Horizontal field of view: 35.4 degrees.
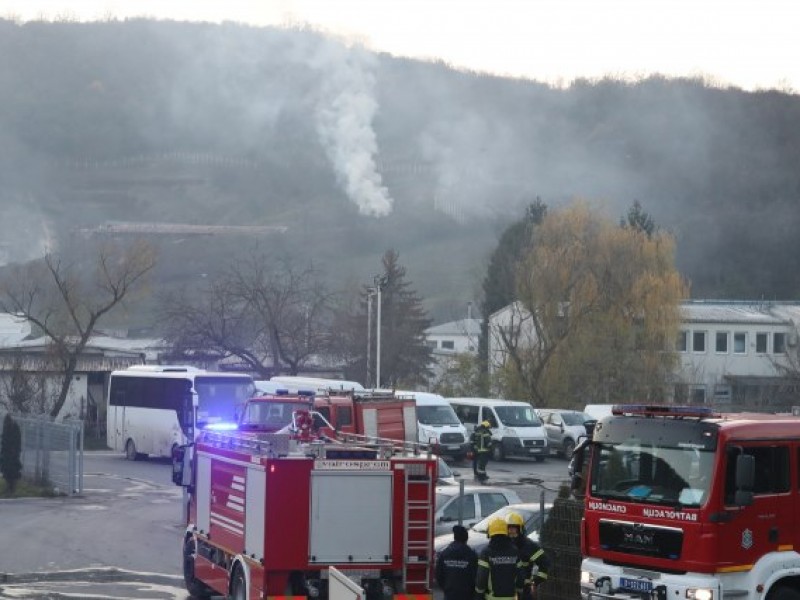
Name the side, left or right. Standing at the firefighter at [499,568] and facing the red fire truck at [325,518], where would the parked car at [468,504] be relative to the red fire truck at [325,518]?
right

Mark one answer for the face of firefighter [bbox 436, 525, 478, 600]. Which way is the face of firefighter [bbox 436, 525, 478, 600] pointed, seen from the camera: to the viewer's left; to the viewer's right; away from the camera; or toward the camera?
away from the camera

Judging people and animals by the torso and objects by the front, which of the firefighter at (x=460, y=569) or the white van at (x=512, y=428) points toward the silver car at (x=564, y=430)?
the firefighter

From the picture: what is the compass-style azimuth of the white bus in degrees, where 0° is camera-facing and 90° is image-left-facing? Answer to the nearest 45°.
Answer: approximately 315°

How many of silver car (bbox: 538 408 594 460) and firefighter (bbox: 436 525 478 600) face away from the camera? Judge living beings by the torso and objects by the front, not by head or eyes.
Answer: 1

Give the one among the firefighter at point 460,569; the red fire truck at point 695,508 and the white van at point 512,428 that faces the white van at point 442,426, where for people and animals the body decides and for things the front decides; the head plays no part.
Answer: the firefighter

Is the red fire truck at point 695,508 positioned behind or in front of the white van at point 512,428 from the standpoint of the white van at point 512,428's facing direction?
in front

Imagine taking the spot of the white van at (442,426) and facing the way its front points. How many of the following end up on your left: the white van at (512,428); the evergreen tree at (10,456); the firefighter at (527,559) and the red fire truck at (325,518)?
1

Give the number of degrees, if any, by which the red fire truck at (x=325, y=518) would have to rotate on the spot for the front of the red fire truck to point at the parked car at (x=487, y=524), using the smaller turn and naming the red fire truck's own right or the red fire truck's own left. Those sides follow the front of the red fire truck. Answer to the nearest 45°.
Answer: approximately 90° to the red fire truck's own right

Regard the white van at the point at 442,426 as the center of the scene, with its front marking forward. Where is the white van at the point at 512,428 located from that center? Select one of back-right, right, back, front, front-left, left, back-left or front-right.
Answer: left

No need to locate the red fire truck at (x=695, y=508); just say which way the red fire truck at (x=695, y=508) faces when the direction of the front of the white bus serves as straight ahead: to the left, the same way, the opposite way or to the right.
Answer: to the right

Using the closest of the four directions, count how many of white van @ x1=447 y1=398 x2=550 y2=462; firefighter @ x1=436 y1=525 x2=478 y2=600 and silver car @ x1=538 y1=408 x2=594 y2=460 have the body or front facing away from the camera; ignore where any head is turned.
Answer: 1

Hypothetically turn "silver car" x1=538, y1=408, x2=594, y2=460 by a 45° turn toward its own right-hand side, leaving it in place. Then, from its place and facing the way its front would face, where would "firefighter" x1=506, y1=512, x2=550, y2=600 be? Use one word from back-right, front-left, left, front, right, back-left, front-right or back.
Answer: front

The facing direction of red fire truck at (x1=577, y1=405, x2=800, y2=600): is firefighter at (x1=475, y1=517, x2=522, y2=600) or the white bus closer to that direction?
the firefighter

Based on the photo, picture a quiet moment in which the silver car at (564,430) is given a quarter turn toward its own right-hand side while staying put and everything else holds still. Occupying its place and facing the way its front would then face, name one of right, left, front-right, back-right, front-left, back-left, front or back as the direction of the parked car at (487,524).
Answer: front-left
